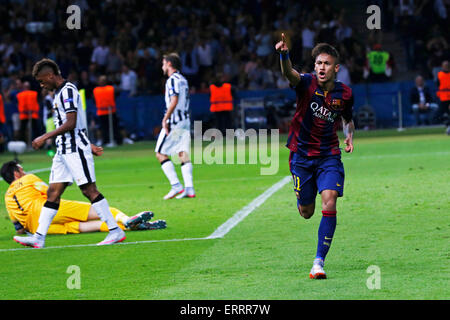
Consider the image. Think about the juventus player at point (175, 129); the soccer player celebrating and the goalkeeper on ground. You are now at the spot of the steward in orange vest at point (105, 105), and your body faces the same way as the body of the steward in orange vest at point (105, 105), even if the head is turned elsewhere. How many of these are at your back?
3

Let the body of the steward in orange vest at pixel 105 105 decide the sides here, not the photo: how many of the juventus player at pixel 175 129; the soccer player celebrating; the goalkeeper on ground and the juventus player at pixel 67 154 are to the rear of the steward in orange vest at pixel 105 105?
4

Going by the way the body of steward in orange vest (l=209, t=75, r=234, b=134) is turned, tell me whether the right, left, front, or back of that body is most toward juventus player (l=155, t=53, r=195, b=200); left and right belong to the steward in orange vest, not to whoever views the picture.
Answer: back

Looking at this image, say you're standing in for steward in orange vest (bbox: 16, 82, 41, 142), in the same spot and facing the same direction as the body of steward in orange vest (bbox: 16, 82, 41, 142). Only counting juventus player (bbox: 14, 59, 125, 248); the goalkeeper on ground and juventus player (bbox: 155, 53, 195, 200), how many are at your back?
3

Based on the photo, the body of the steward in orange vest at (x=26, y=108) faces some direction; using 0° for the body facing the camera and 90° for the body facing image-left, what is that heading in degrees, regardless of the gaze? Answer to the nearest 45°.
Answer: approximately 180°

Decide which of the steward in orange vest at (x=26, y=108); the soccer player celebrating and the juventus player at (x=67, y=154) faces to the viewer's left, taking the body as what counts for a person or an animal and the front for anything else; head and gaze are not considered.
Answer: the juventus player

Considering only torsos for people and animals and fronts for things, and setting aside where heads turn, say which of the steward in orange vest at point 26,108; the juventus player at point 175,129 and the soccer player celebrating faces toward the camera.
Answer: the soccer player celebrating

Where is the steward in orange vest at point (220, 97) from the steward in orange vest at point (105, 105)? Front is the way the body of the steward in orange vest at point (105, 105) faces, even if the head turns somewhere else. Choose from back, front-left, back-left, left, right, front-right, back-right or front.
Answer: right

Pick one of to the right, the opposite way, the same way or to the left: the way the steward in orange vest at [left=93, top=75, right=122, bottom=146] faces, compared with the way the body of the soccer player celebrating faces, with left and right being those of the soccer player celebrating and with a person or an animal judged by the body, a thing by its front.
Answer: the opposite way

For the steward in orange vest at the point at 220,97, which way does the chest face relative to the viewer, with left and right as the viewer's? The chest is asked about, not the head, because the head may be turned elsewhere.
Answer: facing away from the viewer

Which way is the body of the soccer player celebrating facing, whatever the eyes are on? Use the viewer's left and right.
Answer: facing the viewer

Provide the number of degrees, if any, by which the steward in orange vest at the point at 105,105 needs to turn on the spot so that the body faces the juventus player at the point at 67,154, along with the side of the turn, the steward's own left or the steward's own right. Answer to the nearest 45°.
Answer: approximately 180°
